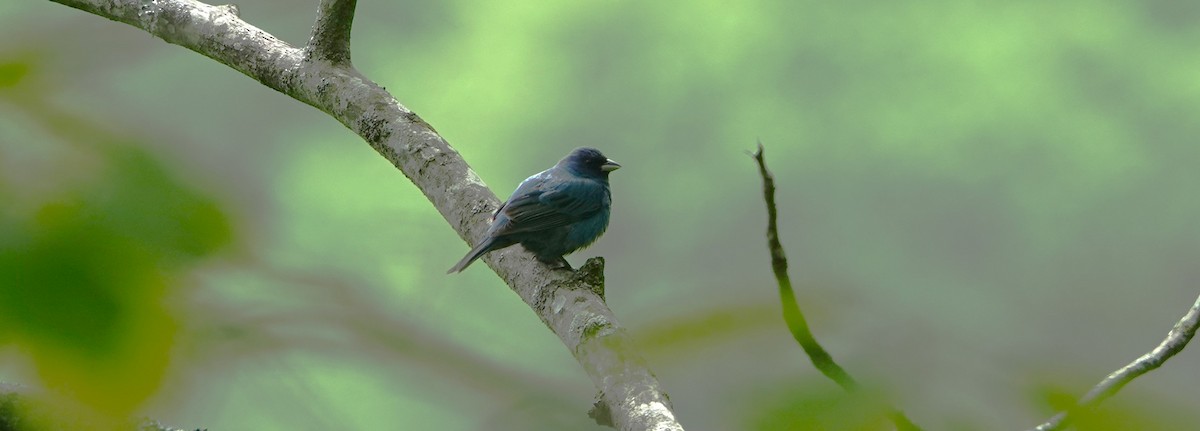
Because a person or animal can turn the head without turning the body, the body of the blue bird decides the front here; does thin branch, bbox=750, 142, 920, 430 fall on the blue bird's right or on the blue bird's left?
on the blue bird's right

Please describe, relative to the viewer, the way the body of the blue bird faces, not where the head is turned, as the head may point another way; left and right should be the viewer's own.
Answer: facing to the right of the viewer
